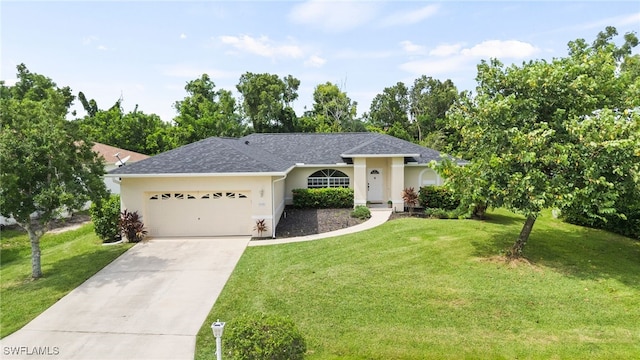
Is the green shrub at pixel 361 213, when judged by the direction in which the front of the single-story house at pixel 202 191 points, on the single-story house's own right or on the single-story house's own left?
on the single-story house's own left

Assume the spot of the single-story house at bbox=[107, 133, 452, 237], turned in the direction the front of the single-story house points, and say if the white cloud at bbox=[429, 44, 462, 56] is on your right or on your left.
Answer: on your left

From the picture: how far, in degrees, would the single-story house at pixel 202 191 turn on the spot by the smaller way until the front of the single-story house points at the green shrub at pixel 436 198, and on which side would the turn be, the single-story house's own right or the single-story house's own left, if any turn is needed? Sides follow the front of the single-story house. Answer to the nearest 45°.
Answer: approximately 90° to the single-story house's own left

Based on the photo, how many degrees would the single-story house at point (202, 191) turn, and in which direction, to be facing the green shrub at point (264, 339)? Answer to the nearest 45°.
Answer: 0° — it already faces it

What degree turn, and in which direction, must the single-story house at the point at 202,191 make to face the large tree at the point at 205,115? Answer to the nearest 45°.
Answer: approximately 180°

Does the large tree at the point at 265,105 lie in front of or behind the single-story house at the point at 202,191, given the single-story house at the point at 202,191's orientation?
behind

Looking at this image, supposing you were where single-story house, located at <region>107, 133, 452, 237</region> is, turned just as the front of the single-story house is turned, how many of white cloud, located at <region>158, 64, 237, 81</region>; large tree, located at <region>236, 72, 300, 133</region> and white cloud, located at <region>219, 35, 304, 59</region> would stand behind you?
3

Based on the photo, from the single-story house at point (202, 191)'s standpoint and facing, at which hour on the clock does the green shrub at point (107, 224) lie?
The green shrub is roughly at 3 o'clock from the single-story house.

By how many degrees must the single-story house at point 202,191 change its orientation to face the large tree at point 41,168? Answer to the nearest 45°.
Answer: approximately 45° to its right

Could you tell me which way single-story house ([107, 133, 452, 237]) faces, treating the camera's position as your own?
facing the viewer

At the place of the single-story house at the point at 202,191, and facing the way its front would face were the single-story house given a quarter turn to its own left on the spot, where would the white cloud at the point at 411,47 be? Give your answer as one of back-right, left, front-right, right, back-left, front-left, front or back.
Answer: front-left

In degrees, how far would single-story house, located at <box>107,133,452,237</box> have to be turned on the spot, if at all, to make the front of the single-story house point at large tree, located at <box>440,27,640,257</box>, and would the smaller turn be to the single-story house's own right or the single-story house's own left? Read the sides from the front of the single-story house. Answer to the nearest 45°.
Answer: approximately 45° to the single-story house's own left

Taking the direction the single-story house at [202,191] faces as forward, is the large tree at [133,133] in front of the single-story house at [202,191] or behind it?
behind
